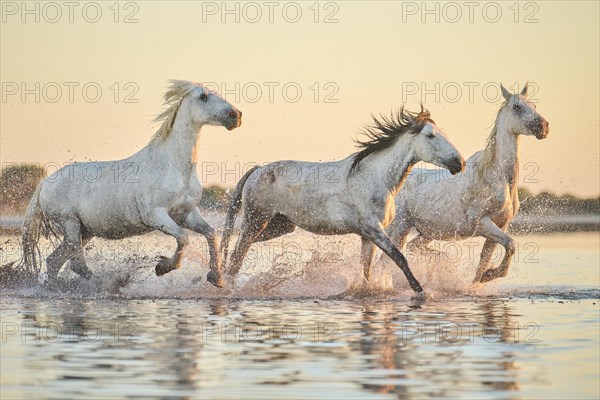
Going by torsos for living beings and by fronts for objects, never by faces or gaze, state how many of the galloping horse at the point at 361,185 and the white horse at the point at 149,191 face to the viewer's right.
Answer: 2

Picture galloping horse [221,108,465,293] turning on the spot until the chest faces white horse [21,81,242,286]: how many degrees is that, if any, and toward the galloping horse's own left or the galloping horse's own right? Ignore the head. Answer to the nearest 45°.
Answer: approximately 180°

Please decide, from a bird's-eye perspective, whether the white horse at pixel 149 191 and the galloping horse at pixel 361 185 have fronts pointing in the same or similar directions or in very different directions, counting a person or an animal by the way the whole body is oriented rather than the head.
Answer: same or similar directions

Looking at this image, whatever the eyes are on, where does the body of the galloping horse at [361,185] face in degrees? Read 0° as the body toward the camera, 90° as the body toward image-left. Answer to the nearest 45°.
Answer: approximately 270°

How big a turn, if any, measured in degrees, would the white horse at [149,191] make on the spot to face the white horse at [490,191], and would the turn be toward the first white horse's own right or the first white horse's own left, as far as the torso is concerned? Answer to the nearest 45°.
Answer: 0° — it already faces it

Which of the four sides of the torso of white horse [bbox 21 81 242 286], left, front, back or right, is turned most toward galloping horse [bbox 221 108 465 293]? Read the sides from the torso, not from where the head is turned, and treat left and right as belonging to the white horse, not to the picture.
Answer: front

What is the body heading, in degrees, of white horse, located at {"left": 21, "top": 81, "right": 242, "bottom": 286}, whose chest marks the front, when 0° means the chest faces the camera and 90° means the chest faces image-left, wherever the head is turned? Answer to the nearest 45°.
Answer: approximately 270°

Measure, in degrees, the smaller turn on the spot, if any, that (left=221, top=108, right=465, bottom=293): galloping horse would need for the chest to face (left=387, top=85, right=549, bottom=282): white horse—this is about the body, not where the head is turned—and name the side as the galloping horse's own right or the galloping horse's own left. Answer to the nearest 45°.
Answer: approximately 45° to the galloping horse's own left
